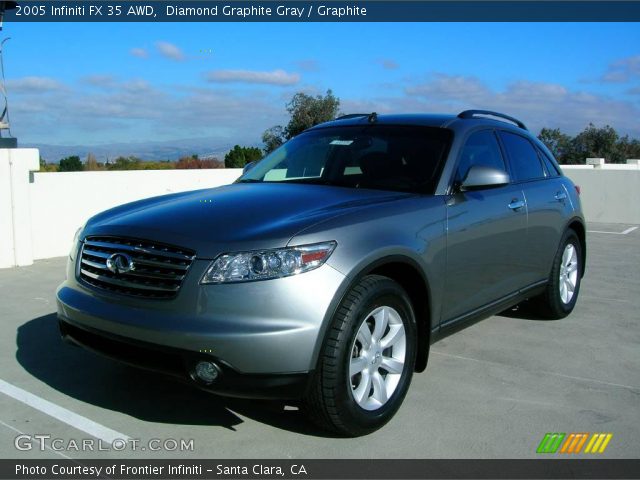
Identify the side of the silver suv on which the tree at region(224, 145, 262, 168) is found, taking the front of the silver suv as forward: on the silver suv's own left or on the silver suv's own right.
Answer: on the silver suv's own right

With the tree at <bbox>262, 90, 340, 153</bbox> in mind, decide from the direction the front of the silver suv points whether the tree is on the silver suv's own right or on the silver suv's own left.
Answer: on the silver suv's own right

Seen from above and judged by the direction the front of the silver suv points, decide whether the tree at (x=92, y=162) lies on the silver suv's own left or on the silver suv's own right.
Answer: on the silver suv's own right

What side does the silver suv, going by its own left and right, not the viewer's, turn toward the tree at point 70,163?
right

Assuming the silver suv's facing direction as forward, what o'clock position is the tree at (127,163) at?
The tree is roughly at 4 o'clock from the silver suv.

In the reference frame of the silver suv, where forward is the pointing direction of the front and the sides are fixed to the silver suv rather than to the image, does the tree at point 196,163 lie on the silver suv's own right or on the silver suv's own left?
on the silver suv's own right

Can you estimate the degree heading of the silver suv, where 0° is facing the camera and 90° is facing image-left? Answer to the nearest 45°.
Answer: approximately 45°

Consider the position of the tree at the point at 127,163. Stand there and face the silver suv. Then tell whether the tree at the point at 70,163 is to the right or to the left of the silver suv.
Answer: right
